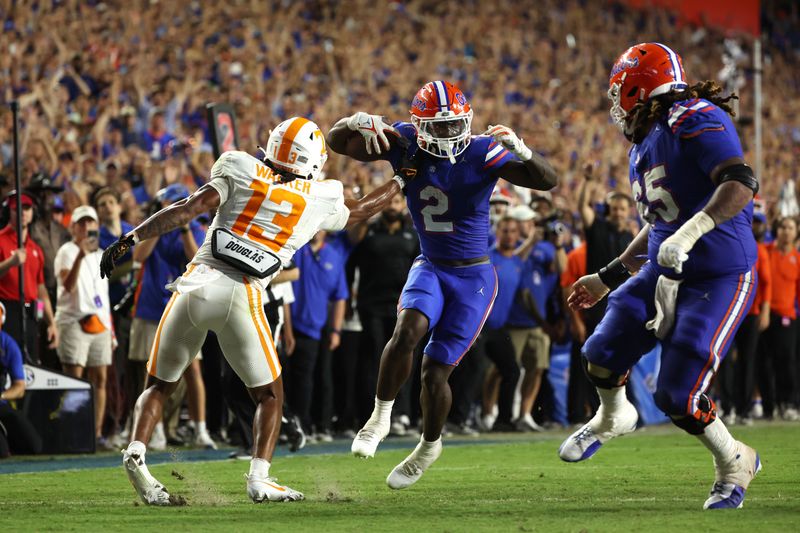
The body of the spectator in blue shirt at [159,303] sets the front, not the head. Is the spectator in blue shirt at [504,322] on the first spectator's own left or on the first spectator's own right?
on the first spectator's own left

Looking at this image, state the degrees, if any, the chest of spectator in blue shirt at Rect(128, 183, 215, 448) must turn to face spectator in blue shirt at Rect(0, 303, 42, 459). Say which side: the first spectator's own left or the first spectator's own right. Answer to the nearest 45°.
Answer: approximately 90° to the first spectator's own right

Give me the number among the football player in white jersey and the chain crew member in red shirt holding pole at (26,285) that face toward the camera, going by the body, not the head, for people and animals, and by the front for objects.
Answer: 1

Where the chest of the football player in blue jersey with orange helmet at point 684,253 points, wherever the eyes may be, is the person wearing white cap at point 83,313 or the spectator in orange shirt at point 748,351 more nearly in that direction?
the person wearing white cap

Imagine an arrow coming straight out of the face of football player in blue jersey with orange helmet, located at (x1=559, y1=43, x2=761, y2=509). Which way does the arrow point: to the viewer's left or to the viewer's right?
to the viewer's left

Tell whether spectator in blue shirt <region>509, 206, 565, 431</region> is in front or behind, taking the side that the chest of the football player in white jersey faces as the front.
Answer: in front

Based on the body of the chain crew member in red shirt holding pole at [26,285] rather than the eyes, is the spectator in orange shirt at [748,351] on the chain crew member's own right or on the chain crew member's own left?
on the chain crew member's own left

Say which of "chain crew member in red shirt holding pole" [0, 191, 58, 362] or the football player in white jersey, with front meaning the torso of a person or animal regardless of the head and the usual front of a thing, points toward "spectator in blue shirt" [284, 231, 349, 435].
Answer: the football player in white jersey

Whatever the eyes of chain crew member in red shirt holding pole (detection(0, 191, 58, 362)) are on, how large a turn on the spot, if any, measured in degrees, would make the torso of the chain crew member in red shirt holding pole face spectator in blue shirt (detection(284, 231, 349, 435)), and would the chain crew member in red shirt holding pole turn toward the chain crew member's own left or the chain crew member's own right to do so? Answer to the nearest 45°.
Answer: approximately 90° to the chain crew member's own left

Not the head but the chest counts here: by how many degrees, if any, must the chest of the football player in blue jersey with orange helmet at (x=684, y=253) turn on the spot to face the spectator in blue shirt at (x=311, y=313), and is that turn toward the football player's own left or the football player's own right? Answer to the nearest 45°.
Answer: approximately 90° to the football player's own right

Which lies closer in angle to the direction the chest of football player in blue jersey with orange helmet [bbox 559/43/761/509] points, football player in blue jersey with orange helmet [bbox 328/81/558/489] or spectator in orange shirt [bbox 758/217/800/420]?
the football player in blue jersey with orange helmet

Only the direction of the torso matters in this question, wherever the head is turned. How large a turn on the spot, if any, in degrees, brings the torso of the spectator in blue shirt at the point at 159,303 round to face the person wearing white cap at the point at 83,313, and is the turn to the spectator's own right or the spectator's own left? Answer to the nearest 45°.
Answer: approximately 135° to the spectator's own right

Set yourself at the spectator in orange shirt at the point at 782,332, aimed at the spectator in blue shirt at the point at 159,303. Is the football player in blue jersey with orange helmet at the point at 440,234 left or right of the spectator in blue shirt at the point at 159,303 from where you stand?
left

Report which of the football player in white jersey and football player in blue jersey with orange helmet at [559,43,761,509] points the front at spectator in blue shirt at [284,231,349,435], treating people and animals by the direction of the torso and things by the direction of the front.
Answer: the football player in white jersey
